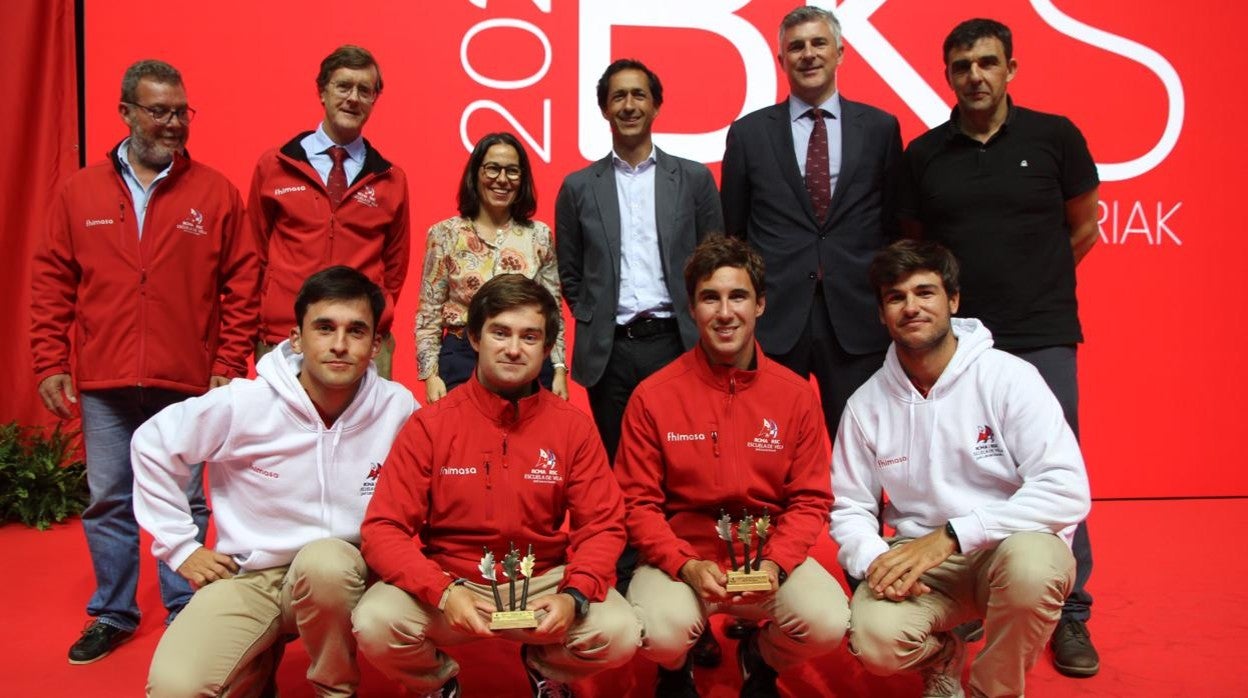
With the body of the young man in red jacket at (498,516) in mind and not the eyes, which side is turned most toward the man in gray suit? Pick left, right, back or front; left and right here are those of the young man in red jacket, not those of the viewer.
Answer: back

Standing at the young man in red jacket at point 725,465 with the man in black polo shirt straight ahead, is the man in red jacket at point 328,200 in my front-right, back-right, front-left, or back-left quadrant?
back-left

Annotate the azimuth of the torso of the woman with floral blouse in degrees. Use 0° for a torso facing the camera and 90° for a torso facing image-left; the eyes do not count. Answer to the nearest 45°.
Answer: approximately 0°

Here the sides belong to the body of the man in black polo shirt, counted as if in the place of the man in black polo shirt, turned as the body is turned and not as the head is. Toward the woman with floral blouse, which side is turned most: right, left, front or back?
right

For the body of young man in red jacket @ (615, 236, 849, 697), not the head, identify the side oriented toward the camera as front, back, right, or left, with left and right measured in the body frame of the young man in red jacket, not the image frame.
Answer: front

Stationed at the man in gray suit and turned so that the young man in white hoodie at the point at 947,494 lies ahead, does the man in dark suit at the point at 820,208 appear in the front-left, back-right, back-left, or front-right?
front-left

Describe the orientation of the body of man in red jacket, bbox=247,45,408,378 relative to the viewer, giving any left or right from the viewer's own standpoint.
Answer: facing the viewer

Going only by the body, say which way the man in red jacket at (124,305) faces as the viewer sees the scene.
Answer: toward the camera

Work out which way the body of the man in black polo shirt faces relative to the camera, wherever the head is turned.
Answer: toward the camera
